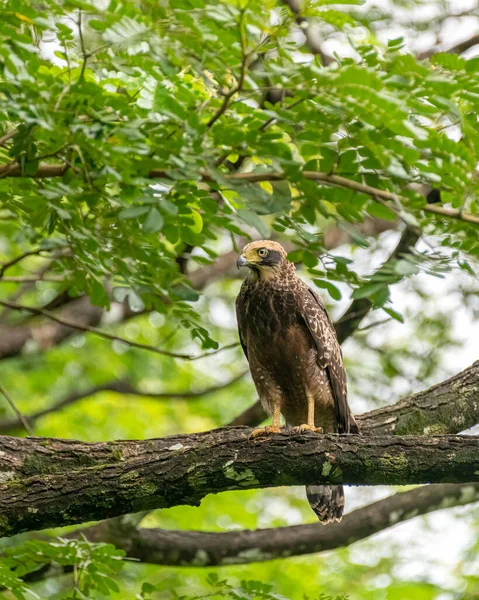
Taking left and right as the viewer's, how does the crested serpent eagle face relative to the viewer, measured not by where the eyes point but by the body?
facing the viewer and to the left of the viewer
